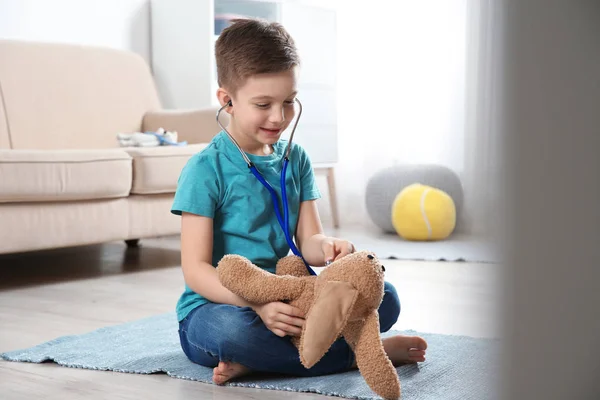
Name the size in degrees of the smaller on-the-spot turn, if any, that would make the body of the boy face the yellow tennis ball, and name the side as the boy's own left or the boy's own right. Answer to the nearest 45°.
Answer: approximately 135° to the boy's own left

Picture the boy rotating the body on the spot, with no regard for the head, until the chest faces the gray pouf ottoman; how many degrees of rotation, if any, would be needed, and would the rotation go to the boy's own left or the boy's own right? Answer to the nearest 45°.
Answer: approximately 135° to the boy's own left

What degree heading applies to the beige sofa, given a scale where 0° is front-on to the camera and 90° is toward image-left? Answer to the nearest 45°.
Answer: approximately 315°

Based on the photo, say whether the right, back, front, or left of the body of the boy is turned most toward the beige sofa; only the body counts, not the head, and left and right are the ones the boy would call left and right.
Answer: back

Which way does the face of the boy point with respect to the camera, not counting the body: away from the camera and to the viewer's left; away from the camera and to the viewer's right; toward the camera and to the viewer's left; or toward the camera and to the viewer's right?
toward the camera and to the viewer's right
